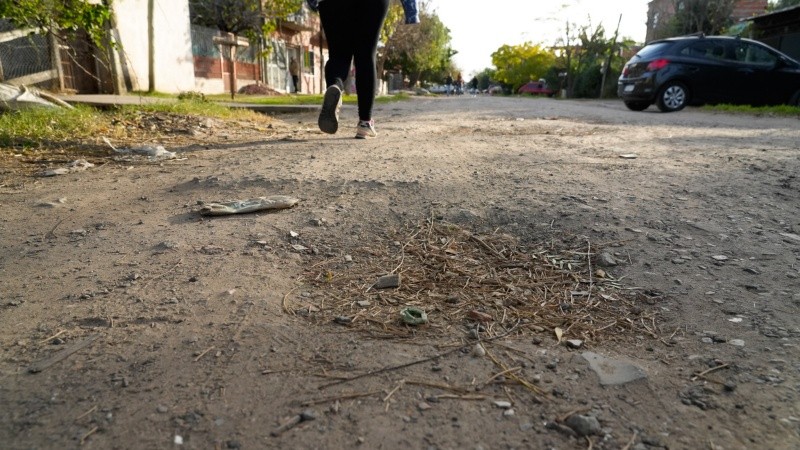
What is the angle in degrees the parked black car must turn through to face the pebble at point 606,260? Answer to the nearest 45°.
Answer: approximately 135° to its right

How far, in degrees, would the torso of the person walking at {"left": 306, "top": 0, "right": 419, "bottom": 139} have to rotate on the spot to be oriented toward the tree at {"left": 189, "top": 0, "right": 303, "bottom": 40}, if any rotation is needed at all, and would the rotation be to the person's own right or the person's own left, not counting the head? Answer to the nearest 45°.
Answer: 0° — they already face it

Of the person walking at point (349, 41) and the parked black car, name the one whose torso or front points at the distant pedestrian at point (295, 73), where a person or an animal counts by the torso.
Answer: the person walking

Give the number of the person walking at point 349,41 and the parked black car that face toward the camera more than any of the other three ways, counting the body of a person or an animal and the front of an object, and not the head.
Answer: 0

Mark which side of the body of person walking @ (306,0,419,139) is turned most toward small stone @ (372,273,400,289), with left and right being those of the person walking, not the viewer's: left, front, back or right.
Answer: back

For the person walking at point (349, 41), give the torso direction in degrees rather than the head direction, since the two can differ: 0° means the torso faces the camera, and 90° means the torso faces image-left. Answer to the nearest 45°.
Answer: approximately 180°

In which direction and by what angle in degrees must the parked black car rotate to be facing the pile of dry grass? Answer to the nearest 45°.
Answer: approximately 135° to its right

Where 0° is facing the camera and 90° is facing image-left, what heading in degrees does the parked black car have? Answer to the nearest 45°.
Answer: approximately 225°

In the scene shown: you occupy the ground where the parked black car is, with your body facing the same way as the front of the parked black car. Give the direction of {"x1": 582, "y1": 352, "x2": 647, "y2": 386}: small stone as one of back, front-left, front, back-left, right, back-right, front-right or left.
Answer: back-right

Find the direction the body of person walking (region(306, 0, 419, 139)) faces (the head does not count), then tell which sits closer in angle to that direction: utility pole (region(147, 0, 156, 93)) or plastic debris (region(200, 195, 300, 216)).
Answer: the utility pole

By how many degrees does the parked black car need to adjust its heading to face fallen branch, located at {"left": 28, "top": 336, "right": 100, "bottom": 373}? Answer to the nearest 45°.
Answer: approximately 135° to its right

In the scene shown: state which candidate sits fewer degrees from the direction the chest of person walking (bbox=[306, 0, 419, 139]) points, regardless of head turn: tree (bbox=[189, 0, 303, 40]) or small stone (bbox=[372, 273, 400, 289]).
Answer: the tree

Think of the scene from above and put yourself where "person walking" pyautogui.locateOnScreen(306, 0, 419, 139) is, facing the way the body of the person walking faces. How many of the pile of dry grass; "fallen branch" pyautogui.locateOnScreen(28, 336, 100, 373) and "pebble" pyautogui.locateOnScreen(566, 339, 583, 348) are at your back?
3

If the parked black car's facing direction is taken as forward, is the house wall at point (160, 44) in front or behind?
behind
